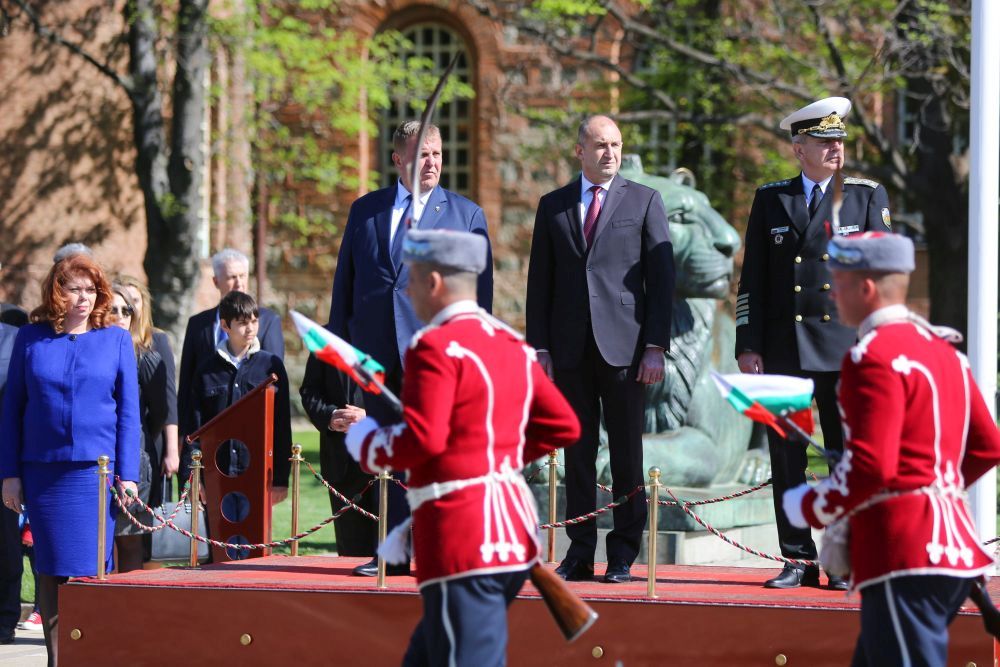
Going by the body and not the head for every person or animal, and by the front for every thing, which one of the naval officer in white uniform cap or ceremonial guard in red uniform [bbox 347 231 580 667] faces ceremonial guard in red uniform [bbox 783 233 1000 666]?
the naval officer in white uniform cap

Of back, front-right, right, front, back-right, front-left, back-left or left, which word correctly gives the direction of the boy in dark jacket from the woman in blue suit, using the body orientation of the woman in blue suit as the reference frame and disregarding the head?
back-left

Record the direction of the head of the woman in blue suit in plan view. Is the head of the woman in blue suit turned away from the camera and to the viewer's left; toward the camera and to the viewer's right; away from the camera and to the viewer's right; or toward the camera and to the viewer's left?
toward the camera and to the viewer's right

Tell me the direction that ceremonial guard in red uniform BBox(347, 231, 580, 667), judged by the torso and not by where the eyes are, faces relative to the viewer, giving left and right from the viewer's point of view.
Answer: facing away from the viewer and to the left of the viewer

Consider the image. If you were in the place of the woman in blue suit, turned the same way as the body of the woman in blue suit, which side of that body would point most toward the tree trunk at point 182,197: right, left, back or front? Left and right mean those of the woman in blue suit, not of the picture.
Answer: back

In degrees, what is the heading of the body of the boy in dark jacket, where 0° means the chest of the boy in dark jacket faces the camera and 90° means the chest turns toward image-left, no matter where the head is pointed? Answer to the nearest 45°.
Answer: approximately 0°

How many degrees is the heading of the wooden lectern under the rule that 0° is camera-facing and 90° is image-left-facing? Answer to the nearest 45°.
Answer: approximately 270°

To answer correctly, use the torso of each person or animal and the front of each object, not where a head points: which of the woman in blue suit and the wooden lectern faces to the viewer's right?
the wooden lectern

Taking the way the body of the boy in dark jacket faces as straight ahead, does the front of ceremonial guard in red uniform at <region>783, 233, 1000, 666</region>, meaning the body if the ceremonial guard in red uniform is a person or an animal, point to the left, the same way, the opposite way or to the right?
the opposite way

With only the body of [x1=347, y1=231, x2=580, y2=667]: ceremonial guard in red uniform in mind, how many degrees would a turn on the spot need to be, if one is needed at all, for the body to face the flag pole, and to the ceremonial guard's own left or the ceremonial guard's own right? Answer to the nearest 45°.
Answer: approximately 90° to the ceremonial guard's own right

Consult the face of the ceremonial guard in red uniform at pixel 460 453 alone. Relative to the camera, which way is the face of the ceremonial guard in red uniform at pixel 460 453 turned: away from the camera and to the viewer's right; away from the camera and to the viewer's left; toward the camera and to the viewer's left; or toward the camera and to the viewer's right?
away from the camera and to the viewer's left
